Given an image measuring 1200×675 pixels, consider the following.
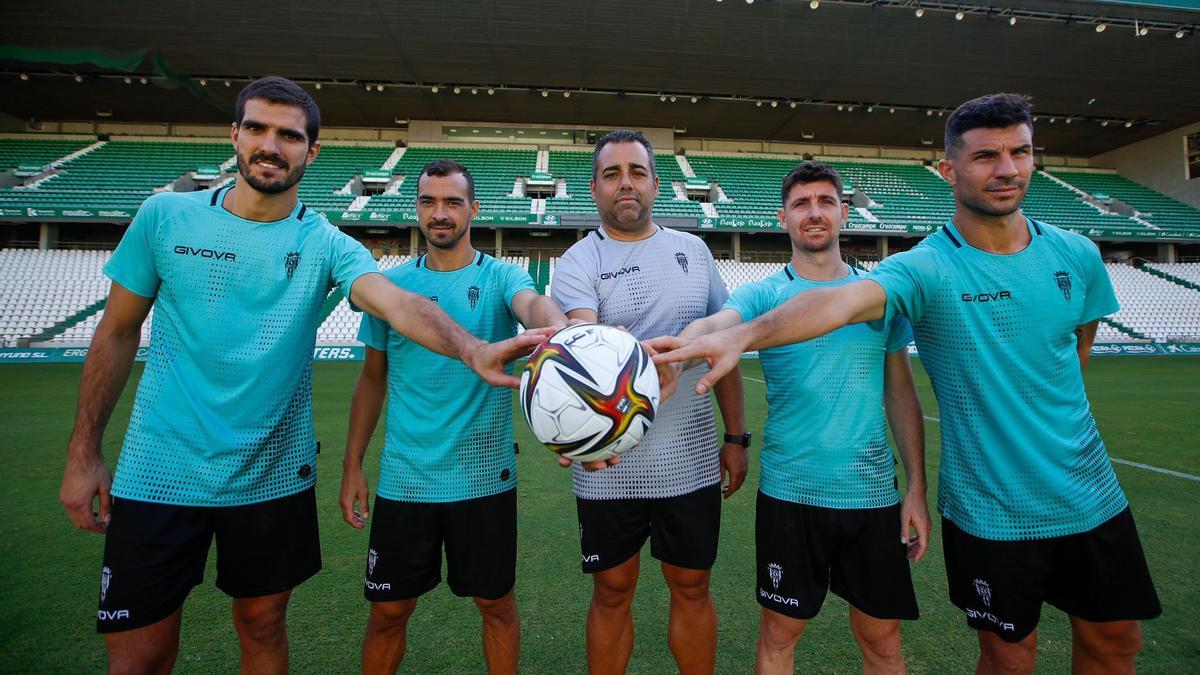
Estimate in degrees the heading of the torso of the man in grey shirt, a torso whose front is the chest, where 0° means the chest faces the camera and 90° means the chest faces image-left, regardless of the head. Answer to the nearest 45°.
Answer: approximately 0°
